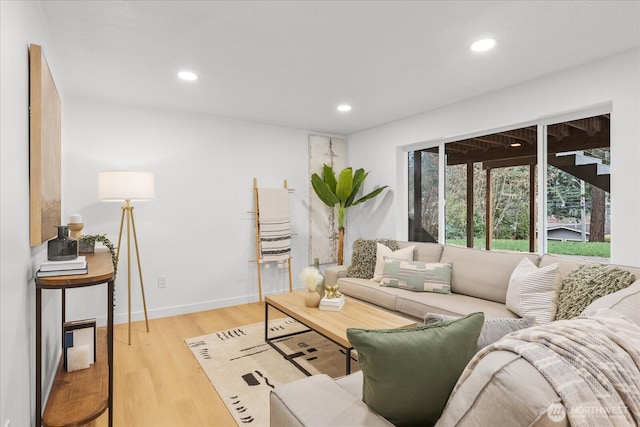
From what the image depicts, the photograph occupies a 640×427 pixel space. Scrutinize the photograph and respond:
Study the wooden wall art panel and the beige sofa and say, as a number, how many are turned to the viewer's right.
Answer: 1

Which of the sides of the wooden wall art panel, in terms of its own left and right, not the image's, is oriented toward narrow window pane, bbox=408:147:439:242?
front

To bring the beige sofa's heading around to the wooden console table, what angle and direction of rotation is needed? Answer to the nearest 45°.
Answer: approximately 45° to its right

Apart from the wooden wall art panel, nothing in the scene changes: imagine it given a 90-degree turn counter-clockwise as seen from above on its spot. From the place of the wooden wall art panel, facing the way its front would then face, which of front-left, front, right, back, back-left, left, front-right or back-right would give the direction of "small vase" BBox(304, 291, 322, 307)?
right

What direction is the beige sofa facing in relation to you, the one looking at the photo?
facing the viewer and to the left of the viewer

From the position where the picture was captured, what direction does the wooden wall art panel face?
facing to the right of the viewer

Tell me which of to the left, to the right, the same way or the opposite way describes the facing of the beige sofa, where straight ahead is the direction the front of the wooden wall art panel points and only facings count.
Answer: the opposite way

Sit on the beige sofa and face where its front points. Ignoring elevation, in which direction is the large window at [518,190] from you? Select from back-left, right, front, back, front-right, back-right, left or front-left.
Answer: back-right
